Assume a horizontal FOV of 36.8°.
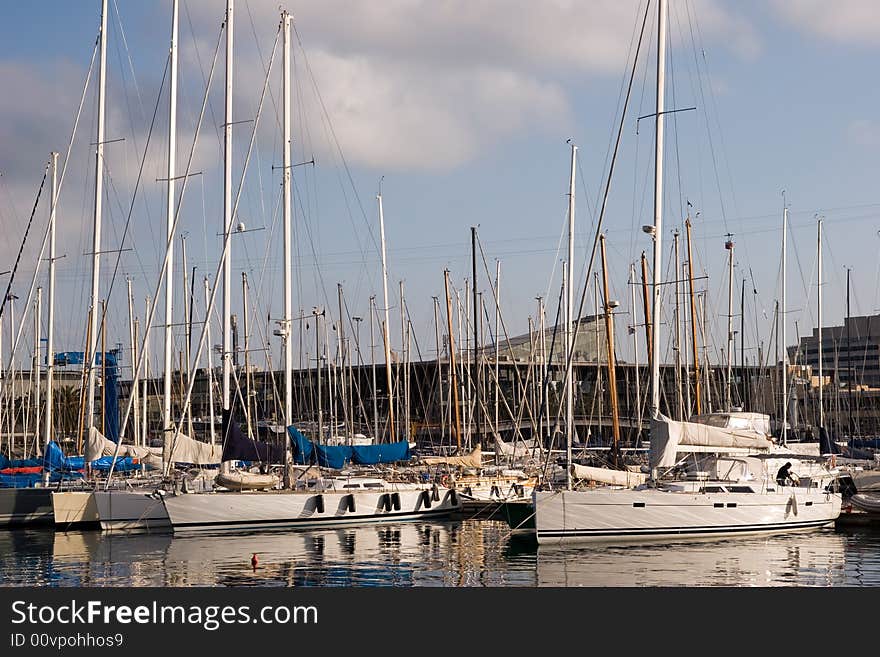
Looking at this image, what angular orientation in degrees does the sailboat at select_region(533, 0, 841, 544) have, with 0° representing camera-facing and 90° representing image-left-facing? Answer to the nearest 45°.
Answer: approximately 90°
